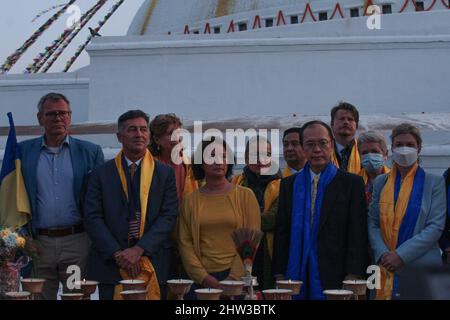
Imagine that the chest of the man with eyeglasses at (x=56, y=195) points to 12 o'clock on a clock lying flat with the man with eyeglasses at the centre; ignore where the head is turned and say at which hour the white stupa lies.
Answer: The white stupa is roughly at 7 o'clock from the man with eyeglasses.

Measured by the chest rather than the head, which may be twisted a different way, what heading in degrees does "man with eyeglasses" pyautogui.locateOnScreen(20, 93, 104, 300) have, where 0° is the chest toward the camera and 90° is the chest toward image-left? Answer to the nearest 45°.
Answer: approximately 0°

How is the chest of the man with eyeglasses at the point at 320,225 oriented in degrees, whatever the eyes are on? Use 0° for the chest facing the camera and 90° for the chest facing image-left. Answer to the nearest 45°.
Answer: approximately 0°

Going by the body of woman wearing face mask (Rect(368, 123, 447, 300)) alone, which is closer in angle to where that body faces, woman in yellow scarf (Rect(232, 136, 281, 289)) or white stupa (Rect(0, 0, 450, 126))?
the woman in yellow scarf

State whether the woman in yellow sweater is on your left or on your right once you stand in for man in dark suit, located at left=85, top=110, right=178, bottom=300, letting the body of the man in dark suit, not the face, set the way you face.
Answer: on your left
